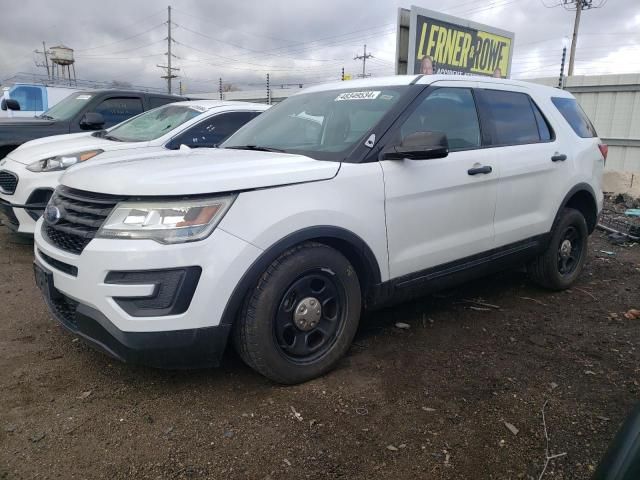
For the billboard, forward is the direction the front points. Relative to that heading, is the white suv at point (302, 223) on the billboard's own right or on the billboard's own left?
on the billboard's own right

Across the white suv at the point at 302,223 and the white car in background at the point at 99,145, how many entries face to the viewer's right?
0

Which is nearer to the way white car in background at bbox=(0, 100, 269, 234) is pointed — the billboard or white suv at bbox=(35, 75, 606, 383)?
the white suv

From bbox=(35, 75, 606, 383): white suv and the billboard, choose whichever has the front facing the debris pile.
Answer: the billboard

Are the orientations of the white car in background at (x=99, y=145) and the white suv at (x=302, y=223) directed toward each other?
no

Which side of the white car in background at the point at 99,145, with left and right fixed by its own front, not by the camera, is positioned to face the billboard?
back

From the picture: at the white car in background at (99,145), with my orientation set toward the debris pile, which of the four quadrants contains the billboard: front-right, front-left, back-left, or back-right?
front-left

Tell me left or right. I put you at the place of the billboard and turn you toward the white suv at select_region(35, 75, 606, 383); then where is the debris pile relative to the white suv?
left

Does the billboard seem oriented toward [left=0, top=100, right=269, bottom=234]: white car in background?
no

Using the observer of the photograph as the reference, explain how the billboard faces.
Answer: facing the viewer and to the right of the viewer

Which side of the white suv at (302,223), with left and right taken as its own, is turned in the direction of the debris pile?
back

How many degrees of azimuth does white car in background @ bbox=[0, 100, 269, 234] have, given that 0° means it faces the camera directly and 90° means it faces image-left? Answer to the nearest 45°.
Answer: approximately 45°

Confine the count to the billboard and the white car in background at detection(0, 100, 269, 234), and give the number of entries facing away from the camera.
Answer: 0

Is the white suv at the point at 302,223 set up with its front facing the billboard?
no

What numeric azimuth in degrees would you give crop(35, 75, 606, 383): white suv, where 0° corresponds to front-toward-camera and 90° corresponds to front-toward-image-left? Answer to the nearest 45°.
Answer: approximately 45°

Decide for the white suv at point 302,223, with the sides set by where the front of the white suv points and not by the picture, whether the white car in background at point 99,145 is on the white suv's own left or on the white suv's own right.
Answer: on the white suv's own right

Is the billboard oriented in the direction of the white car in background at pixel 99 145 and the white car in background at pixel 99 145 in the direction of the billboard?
no

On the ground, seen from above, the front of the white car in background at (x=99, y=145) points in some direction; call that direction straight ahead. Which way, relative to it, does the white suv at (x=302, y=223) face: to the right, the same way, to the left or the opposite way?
the same way

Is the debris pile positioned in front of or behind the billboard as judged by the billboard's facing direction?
in front
